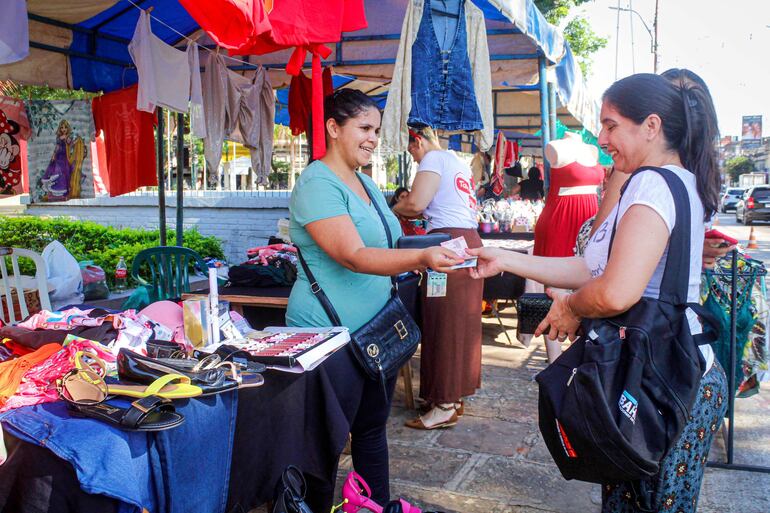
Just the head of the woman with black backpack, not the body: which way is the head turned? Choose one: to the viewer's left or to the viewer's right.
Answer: to the viewer's left

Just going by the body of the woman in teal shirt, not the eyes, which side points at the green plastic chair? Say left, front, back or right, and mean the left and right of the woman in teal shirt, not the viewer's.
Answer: back

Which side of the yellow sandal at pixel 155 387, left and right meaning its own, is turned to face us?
right

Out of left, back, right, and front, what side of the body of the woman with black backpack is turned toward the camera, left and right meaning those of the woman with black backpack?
left

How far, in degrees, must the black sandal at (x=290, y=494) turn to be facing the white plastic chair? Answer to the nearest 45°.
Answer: approximately 135° to its right

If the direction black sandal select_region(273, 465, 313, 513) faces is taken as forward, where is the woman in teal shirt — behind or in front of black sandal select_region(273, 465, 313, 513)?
behind

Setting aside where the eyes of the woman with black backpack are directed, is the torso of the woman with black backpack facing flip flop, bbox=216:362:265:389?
yes

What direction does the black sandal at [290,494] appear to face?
toward the camera

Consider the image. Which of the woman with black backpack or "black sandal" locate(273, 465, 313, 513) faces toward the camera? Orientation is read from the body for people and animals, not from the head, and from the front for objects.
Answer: the black sandal

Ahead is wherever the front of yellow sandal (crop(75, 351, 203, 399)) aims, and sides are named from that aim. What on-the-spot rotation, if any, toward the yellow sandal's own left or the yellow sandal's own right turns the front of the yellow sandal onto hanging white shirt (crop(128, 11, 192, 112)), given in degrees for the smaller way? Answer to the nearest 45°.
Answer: approximately 90° to the yellow sandal's own left

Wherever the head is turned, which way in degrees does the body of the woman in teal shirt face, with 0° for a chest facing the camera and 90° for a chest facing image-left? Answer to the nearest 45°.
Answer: approximately 315°

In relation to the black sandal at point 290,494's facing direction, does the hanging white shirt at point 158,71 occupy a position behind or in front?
behind
